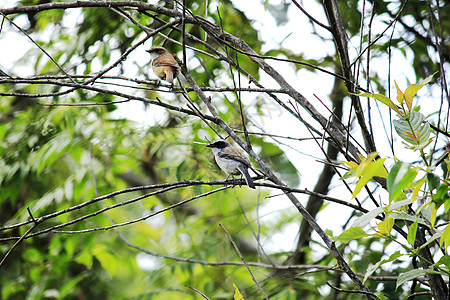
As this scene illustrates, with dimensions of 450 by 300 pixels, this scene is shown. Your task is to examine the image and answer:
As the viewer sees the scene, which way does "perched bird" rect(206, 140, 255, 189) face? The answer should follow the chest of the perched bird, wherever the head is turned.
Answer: to the viewer's left

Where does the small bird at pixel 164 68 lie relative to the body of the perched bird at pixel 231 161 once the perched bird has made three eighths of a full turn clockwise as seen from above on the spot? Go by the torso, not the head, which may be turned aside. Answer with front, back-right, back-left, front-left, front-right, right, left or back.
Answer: back
